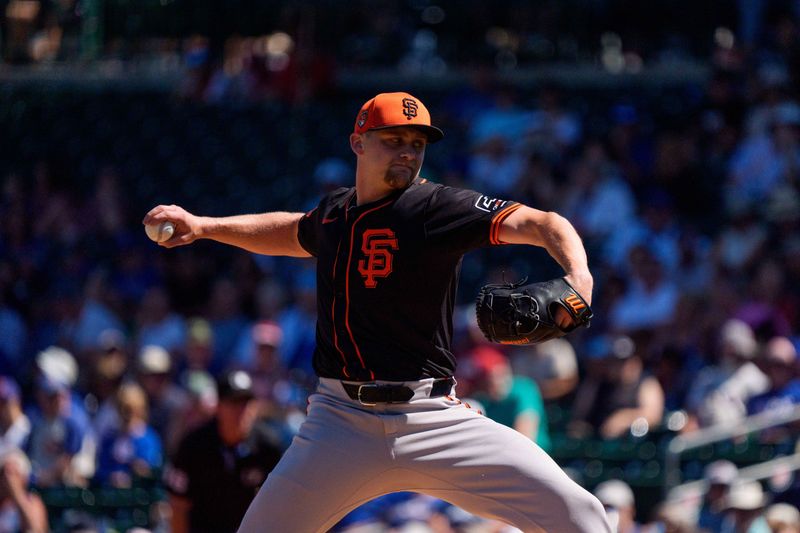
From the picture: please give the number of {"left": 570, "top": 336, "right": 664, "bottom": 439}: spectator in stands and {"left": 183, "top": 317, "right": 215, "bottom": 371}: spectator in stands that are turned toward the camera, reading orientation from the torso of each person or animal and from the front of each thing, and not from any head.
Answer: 2

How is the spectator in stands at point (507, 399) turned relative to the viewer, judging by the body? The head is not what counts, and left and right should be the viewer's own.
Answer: facing the viewer and to the left of the viewer

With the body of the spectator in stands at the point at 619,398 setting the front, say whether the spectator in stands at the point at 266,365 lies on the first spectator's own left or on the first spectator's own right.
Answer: on the first spectator's own right

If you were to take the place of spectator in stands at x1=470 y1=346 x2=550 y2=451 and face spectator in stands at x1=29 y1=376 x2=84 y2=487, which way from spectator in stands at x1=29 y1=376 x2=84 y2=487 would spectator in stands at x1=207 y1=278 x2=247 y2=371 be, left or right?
right

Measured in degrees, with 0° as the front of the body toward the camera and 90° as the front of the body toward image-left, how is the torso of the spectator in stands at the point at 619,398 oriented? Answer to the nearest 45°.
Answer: approximately 0°

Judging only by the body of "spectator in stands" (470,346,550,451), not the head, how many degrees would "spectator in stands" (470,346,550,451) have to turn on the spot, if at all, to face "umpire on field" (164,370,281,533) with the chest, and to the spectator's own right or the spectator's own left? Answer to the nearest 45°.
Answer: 0° — they already face them

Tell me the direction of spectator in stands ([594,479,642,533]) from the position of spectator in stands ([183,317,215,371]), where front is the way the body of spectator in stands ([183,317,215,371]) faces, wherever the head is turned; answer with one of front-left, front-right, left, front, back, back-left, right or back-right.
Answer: front-left

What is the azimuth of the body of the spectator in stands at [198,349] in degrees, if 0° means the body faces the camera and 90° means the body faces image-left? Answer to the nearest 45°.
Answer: approximately 0°

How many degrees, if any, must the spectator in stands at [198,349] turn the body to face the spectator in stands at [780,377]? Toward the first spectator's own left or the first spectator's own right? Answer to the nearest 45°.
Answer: approximately 45° to the first spectator's own left
